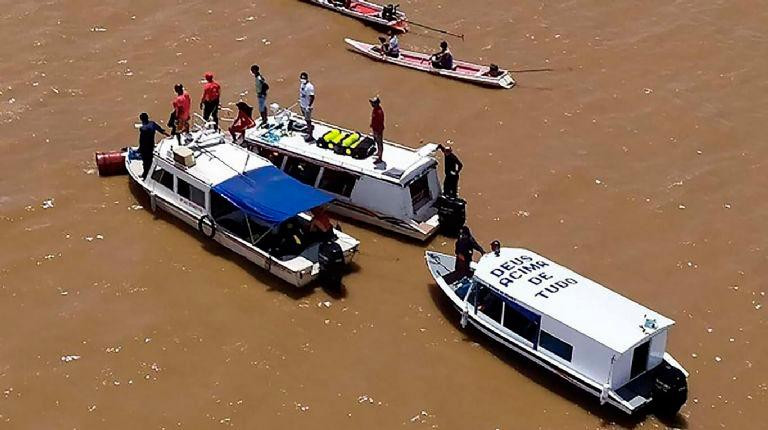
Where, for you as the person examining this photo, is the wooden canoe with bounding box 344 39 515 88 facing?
facing away from the viewer and to the left of the viewer

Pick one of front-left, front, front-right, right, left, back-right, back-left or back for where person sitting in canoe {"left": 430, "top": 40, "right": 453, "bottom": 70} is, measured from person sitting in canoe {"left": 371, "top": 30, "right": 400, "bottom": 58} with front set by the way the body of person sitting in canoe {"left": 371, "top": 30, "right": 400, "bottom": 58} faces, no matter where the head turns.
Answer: back-left

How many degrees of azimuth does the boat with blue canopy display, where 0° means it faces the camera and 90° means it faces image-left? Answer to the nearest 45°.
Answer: approximately 135°

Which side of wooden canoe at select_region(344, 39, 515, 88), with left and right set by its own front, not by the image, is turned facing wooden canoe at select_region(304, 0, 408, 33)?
front

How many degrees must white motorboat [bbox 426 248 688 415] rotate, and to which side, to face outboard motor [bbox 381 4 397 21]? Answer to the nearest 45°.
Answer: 0° — it already faces it

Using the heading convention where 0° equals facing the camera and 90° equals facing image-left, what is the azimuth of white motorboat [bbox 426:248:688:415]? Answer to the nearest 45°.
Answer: approximately 135°

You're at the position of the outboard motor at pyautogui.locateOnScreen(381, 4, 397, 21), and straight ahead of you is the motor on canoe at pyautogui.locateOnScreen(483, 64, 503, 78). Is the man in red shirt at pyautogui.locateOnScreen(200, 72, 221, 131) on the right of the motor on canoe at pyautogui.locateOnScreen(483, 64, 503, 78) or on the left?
right

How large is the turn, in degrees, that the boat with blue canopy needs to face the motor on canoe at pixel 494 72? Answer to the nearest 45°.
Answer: approximately 90° to its right

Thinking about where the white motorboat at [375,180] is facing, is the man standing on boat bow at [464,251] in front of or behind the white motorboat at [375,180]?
behind

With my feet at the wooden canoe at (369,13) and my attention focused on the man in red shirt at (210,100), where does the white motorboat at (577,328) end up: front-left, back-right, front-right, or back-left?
front-left

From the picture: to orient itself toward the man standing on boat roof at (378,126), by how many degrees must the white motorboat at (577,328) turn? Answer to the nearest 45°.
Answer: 0° — it already faces them

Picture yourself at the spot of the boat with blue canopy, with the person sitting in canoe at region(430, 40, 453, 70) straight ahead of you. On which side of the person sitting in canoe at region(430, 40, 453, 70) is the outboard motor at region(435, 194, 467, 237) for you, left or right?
right

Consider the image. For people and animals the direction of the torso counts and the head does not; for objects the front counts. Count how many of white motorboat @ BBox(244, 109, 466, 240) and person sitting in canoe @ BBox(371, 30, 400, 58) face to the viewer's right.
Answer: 0

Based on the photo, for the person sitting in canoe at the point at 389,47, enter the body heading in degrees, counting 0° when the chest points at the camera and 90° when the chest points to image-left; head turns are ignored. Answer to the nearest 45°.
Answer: approximately 90°

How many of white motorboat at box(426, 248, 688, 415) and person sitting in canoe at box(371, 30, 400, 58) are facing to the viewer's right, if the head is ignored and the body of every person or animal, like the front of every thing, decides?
0

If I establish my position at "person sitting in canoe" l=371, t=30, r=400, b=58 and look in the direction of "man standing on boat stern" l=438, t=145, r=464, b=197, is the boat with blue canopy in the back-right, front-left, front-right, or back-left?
front-right

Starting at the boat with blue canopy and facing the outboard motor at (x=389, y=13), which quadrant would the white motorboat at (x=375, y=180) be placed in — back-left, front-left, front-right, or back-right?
front-right
